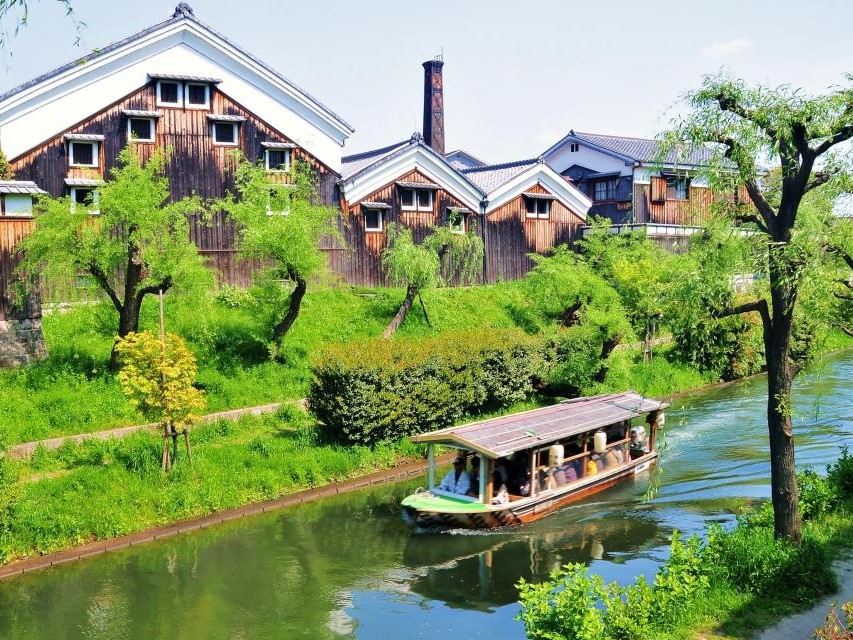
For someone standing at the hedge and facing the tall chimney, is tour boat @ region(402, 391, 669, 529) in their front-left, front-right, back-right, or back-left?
back-right

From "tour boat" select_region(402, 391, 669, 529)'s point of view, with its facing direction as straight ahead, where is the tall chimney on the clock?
The tall chimney is roughly at 4 o'clock from the tour boat.

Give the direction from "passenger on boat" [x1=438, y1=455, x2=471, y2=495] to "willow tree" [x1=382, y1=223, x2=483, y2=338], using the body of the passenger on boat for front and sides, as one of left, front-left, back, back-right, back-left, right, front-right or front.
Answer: back-right

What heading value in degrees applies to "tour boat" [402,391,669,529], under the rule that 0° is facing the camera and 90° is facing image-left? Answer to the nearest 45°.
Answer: approximately 45°

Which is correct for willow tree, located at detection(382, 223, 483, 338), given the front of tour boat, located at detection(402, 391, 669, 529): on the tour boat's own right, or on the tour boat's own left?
on the tour boat's own right

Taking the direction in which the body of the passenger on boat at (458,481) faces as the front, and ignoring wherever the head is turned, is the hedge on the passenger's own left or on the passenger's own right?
on the passenger's own right

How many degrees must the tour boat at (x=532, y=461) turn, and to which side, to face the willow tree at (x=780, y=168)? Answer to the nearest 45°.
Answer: approximately 90° to its left

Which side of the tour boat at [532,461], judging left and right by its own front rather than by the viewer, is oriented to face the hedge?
right

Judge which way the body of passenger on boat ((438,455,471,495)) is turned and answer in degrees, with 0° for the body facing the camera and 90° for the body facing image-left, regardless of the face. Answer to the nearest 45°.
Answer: approximately 45°

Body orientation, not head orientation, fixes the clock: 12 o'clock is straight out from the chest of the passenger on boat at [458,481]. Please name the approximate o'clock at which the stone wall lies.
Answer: The stone wall is roughly at 2 o'clock from the passenger on boat.

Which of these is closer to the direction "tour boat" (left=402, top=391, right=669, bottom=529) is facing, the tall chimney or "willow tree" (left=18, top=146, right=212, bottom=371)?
the willow tree
